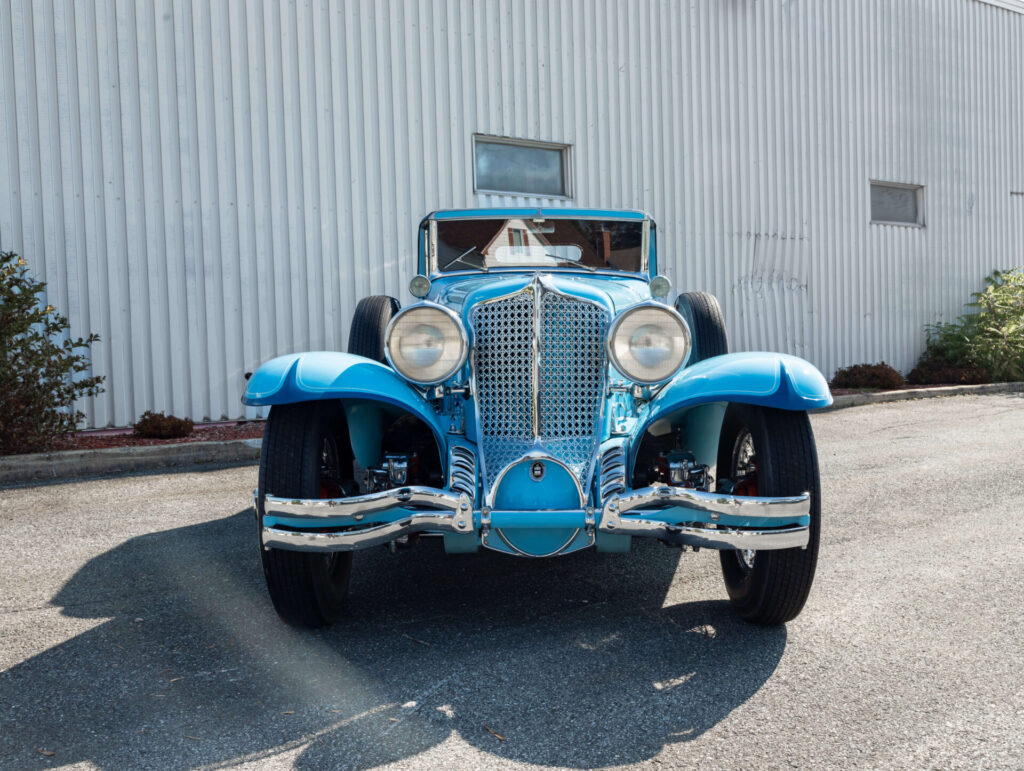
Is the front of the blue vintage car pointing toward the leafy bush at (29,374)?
no

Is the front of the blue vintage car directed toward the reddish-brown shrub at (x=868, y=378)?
no

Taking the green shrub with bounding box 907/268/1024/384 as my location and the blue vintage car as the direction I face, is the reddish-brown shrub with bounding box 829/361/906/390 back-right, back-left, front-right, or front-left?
front-right

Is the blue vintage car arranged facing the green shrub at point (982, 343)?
no

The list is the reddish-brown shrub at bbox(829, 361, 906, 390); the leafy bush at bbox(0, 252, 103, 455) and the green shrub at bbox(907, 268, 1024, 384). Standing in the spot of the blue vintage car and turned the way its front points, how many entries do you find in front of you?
0

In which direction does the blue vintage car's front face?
toward the camera
